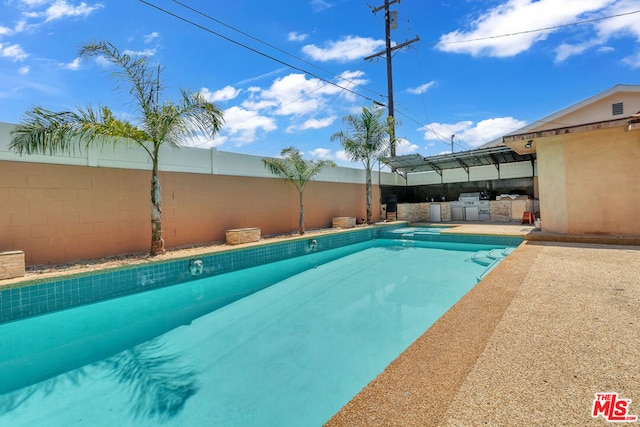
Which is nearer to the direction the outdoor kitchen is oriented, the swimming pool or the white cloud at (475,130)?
the swimming pool

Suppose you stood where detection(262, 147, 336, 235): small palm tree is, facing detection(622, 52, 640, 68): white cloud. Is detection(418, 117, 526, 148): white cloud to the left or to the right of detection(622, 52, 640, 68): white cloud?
left

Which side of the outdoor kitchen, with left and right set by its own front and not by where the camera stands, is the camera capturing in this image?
front

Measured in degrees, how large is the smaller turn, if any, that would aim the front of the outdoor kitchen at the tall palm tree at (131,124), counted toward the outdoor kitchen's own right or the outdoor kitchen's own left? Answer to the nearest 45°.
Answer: approximately 45° to the outdoor kitchen's own right

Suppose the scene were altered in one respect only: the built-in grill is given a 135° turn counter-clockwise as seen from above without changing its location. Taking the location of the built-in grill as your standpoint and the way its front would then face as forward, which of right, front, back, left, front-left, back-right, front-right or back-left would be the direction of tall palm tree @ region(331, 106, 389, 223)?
back

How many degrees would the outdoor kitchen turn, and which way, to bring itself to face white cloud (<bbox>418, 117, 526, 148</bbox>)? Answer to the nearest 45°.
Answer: approximately 180°
